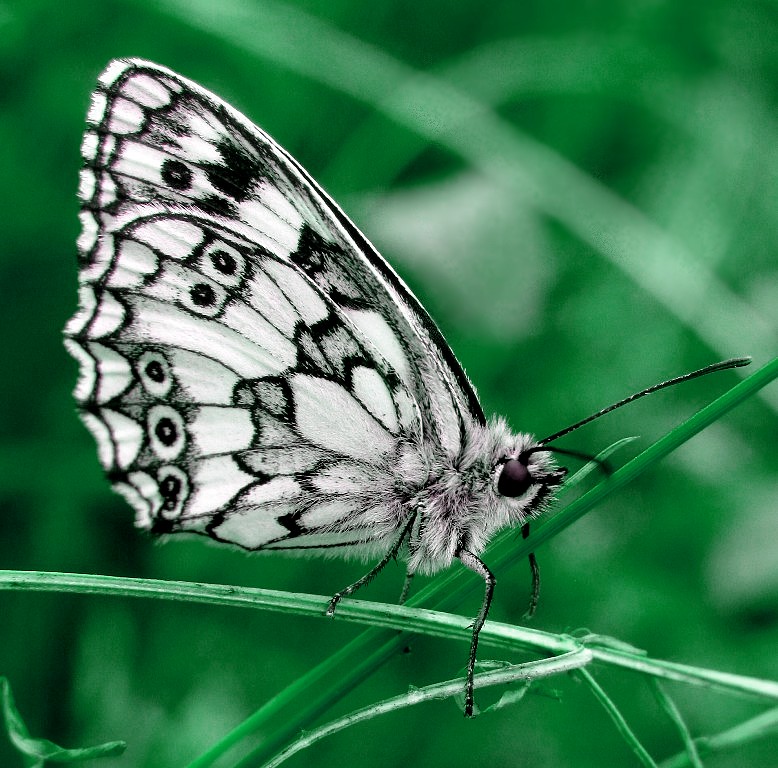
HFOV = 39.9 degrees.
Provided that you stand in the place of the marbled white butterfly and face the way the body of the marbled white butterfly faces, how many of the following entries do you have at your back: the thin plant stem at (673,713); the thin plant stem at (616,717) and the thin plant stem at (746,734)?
0

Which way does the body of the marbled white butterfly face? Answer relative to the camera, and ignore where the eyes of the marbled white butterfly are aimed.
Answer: to the viewer's right

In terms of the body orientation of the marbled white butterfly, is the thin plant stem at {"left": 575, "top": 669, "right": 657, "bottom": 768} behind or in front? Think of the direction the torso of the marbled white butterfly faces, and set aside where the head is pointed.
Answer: in front

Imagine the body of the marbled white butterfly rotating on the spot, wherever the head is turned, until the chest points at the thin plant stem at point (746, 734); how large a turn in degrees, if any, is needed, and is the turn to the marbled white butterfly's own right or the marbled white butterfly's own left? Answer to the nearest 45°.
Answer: approximately 45° to the marbled white butterfly's own right
